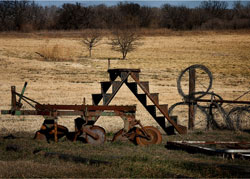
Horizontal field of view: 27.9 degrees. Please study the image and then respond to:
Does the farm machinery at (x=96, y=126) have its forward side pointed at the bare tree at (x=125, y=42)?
no

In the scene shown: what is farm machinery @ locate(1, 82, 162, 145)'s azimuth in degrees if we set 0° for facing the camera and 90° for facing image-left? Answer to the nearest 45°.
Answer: approximately 90°

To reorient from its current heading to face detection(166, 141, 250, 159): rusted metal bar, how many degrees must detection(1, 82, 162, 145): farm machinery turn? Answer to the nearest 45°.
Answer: approximately 135° to its left

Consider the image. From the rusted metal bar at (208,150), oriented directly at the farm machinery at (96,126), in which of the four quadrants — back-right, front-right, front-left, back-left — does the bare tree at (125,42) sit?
front-right
